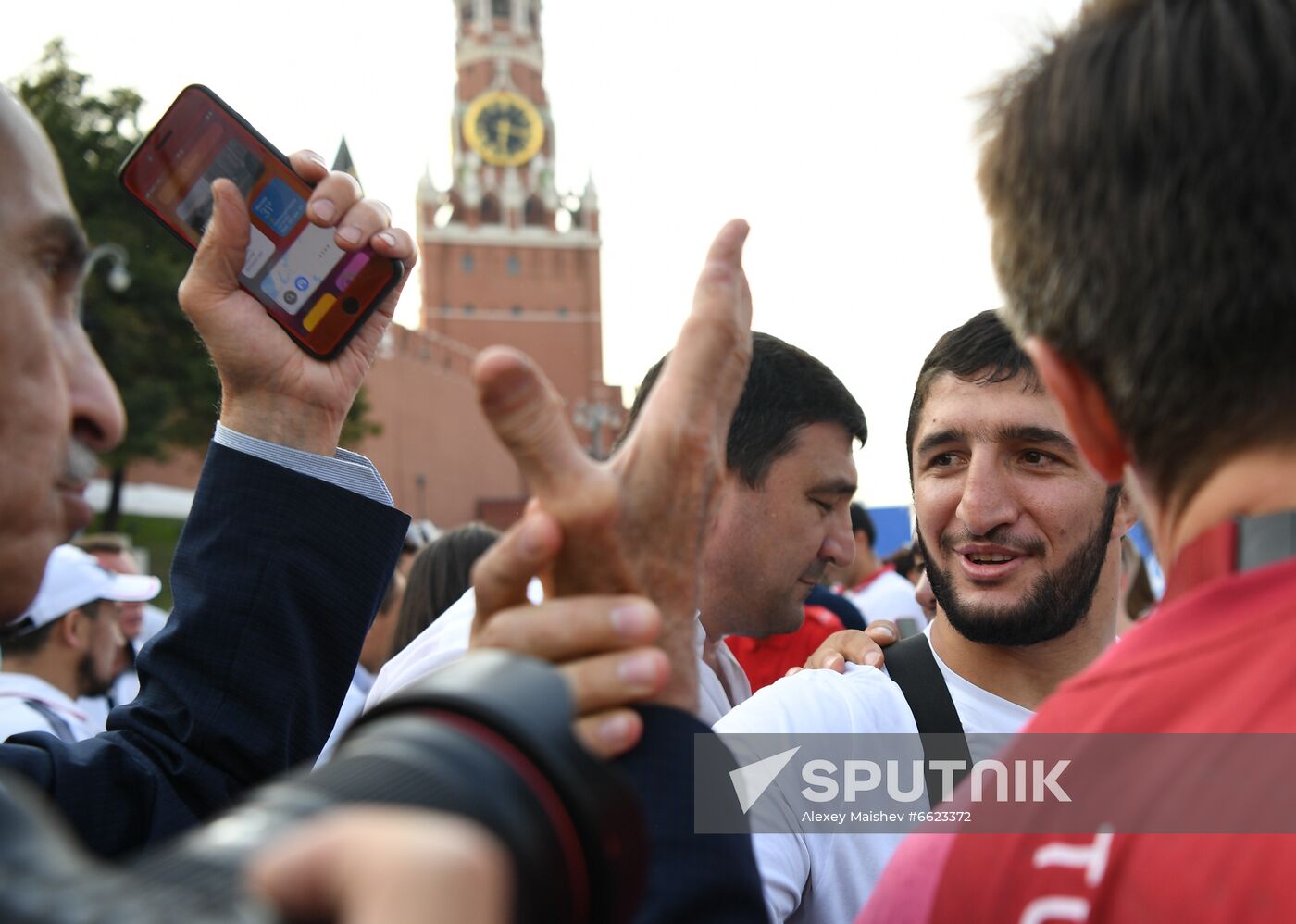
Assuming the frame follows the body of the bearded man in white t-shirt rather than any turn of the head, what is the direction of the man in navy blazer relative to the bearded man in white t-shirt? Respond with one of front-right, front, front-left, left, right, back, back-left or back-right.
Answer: front-right

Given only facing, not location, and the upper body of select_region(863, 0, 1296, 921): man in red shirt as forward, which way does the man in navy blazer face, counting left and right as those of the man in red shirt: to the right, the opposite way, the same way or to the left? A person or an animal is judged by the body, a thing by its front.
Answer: to the right

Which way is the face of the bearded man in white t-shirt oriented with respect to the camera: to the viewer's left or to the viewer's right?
to the viewer's left

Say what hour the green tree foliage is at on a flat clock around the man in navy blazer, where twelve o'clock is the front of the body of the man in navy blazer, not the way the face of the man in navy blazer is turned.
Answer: The green tree foliage is roughly at 9 o'clock from the man in navy blazer.

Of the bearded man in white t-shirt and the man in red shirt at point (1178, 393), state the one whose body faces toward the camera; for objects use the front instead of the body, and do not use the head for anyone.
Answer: the bearded man in white t-shirt

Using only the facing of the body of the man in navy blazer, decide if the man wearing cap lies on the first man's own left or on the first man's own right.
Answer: on the first man's own left

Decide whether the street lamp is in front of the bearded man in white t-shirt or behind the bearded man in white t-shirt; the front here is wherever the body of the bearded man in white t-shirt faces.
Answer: behind

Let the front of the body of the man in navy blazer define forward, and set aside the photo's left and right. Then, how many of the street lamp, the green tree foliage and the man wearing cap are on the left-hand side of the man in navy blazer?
3

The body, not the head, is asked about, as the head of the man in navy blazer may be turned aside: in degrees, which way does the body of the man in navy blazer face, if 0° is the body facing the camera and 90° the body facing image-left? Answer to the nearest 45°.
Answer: approximately 270°

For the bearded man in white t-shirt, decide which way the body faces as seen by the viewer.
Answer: toward the camera

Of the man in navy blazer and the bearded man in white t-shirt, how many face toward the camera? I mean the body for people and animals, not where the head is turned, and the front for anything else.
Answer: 1

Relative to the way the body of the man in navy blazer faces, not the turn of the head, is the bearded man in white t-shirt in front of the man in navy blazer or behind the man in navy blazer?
in front

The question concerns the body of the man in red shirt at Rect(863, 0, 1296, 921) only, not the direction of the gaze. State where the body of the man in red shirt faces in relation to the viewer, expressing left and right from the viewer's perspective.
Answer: facing away from the viewer and to the left of the viewer

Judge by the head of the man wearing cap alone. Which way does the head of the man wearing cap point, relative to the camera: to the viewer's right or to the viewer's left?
to the viewer's right
